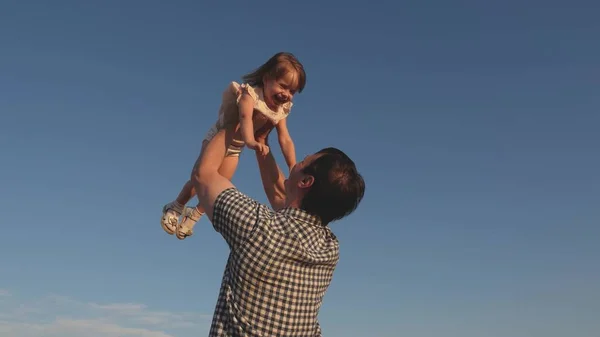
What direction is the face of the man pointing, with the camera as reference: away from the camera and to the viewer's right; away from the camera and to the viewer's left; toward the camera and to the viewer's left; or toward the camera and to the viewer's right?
away from the camera and to the viewer's left

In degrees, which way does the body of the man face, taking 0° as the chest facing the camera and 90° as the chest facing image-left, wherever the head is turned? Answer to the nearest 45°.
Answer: approximately 135°
